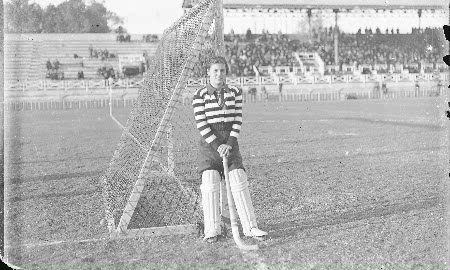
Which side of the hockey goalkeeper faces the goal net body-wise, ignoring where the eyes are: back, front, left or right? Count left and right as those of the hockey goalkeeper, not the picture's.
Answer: back

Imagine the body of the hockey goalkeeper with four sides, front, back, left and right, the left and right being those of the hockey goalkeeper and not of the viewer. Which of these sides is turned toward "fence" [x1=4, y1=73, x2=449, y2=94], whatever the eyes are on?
back

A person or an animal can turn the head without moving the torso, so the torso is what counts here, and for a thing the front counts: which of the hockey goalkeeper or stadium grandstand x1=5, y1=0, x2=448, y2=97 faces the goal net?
the stadium grandstand

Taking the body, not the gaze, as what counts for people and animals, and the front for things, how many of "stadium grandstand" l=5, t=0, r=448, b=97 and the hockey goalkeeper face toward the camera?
2

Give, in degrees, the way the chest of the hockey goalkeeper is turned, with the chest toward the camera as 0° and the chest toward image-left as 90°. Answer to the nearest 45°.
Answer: approximately 0°

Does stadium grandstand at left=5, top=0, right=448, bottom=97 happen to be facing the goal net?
yes

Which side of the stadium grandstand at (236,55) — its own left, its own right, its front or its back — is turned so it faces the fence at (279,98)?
front

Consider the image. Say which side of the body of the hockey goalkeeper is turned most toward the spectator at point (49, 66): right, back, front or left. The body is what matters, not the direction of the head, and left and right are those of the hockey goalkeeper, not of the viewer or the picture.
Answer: back

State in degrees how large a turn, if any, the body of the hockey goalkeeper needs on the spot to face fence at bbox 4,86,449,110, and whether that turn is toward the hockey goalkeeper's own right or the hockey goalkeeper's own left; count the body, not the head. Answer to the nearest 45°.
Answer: approximately 180°

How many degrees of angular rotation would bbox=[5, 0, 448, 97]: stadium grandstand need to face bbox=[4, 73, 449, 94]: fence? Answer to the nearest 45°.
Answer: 0° — it already faces it

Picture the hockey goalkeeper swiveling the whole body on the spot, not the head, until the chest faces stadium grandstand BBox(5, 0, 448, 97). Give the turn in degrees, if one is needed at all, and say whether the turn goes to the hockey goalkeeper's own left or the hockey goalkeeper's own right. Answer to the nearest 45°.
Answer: approximately 180°

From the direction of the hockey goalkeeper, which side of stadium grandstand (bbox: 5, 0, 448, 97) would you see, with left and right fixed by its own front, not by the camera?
front
